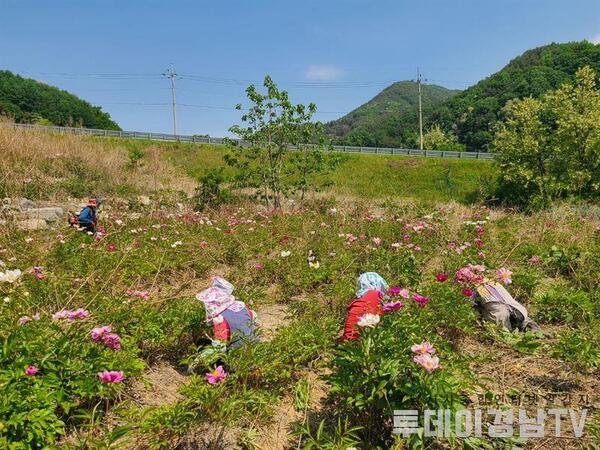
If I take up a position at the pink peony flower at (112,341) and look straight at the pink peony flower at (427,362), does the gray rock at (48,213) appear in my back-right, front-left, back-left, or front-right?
back-left

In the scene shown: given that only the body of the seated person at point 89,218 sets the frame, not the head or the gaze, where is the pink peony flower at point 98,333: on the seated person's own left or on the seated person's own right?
on the seated person's own right

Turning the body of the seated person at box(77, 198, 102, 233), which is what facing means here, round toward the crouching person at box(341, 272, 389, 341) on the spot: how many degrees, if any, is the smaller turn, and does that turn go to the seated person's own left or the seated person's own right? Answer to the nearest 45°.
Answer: approximately 90° to the seated person's own right

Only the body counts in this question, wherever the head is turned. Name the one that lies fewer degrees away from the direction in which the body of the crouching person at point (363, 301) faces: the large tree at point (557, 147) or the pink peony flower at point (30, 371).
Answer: the large tree

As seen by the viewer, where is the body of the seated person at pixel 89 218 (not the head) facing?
to the viewer's right

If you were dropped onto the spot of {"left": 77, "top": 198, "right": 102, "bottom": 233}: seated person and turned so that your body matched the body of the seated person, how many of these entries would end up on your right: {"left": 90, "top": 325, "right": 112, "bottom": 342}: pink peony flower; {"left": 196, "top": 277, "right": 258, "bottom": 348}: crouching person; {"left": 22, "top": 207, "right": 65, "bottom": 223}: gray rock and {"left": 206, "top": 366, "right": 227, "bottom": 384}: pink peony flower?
3
